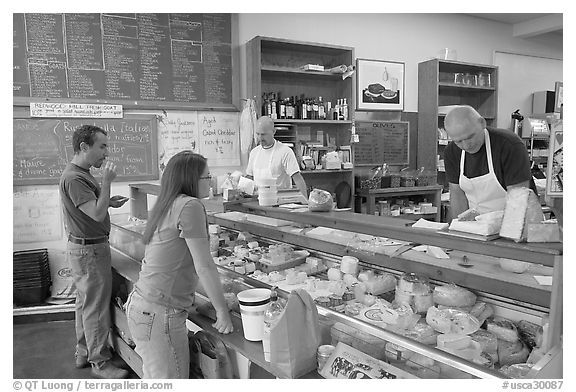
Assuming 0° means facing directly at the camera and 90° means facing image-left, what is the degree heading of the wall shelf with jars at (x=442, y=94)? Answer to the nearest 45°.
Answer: approximately 315°

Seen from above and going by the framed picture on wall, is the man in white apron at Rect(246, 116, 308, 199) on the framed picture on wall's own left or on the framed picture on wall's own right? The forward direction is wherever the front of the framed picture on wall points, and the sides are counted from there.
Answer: on the framed picture on wall's own right

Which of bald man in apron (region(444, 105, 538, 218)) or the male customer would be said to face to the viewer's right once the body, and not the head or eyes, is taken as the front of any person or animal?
the male customer

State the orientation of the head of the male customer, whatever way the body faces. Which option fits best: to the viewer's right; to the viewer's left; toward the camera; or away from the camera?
to the viewer's right

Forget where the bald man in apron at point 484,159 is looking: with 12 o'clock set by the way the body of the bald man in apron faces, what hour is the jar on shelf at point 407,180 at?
The jar on shelf is roughly at 4 o'clock from the bald man in apron.

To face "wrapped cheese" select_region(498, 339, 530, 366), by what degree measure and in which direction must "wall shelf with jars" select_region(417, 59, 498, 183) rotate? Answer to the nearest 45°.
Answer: approximately 45° to its right

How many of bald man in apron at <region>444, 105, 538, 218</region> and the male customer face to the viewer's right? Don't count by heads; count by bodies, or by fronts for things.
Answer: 1

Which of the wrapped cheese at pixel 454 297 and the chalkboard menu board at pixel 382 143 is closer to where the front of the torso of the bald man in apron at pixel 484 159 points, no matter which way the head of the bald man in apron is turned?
the wrapped cheese

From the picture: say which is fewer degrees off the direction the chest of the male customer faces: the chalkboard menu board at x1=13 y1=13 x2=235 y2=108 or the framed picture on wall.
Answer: the framed picture on wall

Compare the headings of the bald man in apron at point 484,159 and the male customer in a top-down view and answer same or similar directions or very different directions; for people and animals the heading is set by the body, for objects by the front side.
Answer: very different directions

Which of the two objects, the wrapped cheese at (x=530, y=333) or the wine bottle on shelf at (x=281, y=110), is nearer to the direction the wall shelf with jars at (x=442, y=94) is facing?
the wrapped cheese

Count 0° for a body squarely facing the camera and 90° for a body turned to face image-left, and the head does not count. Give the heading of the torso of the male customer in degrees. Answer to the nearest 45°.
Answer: approximately 270°
